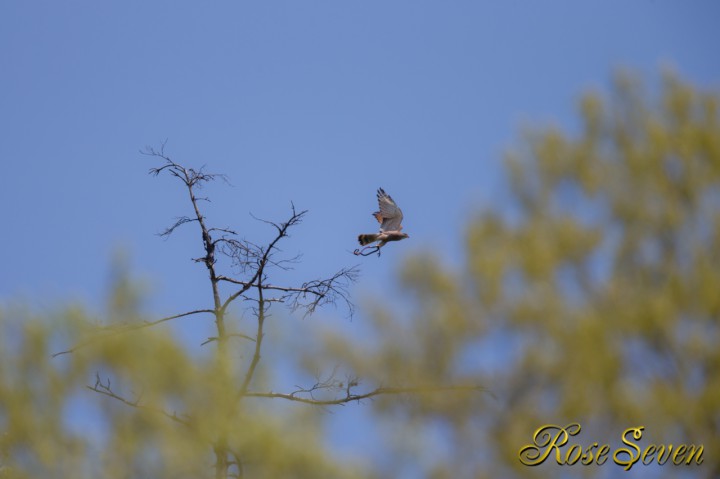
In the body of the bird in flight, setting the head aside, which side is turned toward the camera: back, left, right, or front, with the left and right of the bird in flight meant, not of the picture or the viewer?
right
